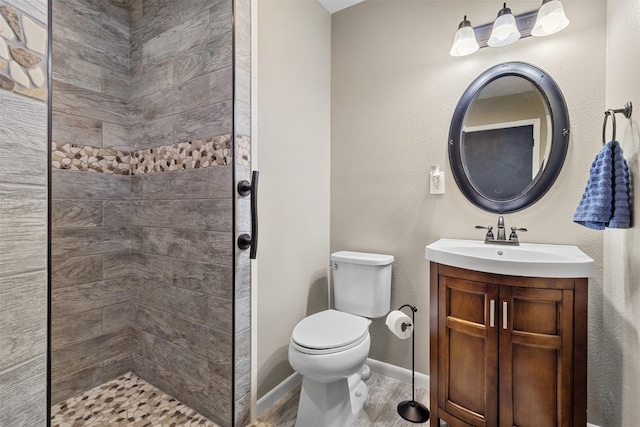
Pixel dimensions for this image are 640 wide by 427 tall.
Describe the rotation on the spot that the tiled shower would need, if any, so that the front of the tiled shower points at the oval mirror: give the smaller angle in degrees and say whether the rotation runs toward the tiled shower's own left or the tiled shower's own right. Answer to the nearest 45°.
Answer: approximately 45° to the tiled shower's own left

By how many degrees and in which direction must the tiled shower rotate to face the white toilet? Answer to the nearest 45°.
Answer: approximately 45° to its left

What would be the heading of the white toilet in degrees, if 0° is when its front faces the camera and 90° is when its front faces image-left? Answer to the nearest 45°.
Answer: approximately 45°

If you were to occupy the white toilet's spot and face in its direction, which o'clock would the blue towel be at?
The blue towel is roughly at 8 o'clock from the white toilet.

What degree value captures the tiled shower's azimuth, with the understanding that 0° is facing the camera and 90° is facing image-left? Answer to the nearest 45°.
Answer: approximately 0°

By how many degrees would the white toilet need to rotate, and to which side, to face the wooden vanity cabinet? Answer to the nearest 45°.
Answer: approximately 135° to its left

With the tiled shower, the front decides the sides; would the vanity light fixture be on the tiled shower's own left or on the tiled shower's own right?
on the tiled shower's own left

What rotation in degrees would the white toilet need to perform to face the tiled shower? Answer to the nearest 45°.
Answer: approximately 45° to its right
